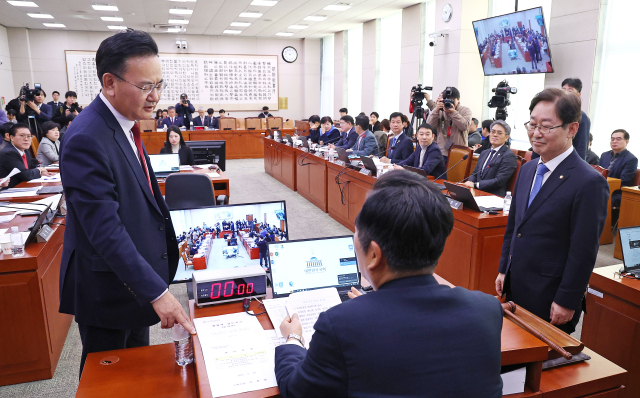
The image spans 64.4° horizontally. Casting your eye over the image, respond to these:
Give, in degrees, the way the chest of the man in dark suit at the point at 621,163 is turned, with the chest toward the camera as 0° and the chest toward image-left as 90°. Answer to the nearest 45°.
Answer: approximately 45°

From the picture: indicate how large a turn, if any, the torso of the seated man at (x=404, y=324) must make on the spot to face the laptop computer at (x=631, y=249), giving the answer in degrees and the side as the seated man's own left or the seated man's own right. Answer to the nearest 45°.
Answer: approximately 90° to the seated man's own right

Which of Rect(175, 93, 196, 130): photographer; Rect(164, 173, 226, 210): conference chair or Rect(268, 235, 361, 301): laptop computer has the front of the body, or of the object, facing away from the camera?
the conference chair

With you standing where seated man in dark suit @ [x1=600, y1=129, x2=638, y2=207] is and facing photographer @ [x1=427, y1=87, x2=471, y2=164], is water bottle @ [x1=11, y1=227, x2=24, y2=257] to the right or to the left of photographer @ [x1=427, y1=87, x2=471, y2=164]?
left

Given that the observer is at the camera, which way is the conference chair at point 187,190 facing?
facing away from the viewer

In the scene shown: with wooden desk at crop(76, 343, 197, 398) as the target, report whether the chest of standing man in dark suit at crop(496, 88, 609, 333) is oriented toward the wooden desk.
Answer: yes

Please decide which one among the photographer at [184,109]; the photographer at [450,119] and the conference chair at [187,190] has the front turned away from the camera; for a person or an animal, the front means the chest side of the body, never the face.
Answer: the conference chair

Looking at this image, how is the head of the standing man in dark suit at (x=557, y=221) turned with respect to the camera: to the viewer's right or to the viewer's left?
to the viewer's left

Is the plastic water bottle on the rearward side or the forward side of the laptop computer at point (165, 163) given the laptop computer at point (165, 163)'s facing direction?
on the forward side

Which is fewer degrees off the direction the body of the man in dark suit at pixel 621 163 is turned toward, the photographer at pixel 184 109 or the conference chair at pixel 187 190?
the conference chair

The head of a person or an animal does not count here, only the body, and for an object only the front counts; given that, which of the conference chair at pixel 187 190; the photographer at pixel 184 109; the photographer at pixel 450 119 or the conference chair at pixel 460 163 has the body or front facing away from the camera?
the conference chair at pixel 187 190

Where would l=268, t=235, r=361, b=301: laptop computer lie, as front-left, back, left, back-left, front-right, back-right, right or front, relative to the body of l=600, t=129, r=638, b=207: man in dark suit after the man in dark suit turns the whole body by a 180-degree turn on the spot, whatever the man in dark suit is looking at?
back-right

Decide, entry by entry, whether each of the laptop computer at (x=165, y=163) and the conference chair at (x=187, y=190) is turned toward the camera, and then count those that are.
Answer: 1

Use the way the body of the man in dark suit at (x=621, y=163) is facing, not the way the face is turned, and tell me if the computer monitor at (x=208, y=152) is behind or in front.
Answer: in front

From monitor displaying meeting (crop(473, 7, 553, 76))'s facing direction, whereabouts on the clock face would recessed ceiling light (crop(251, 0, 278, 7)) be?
The recessed ceiling light is roughly at 2 o'clock from the monitor displaying meeting.

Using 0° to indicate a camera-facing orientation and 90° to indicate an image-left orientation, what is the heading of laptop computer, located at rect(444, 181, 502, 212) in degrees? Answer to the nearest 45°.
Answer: approximately 225°

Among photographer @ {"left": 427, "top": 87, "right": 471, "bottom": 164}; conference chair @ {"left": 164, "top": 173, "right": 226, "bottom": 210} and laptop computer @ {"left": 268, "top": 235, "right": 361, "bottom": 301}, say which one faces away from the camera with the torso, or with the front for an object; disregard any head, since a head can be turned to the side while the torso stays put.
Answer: the conference chair
